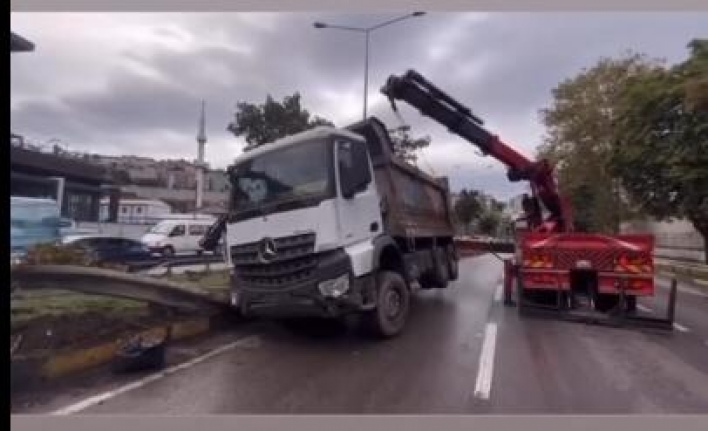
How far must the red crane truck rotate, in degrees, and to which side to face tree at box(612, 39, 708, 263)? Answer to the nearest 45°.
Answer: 0° — it already faces it

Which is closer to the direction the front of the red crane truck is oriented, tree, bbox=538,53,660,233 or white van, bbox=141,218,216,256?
the tree

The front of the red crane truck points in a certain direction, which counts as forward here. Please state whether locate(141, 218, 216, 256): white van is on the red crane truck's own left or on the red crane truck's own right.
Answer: on the red crane truck's own left

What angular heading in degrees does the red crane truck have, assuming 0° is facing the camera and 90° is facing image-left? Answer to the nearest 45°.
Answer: approximately 180°

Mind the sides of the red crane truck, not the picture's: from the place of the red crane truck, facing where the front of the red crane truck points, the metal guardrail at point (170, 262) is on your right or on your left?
on your left

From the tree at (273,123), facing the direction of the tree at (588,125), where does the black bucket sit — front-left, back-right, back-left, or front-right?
back-right

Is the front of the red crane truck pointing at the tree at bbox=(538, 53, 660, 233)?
yes

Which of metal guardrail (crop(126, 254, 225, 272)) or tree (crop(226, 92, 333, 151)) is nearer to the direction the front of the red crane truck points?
the tree

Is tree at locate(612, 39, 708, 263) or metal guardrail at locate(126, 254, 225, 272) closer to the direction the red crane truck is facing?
the tree

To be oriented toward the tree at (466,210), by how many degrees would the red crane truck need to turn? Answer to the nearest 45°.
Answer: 0° — it already faces it

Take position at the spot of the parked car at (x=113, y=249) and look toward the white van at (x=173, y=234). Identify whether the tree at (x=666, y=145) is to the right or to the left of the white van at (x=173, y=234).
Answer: right
